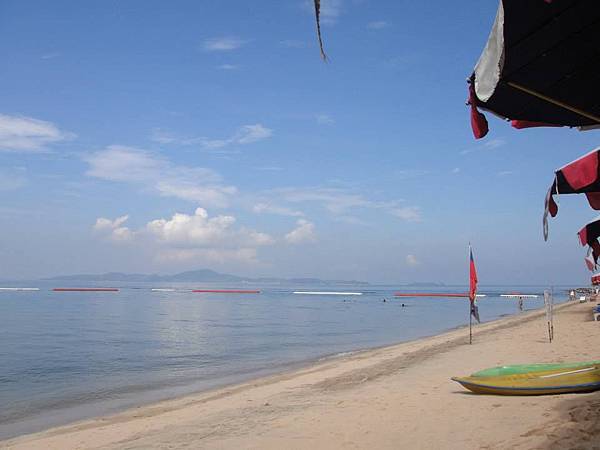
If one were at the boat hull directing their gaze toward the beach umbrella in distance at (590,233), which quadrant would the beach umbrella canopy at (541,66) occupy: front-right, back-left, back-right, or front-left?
back-right

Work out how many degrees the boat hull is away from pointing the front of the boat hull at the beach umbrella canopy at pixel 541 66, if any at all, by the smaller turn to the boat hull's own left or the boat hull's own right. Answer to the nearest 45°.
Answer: approximately 90° to the boat hull's own left

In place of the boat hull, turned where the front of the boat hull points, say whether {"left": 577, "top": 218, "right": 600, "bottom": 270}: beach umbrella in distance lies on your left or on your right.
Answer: on your right

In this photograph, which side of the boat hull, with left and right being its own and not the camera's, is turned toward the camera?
left
